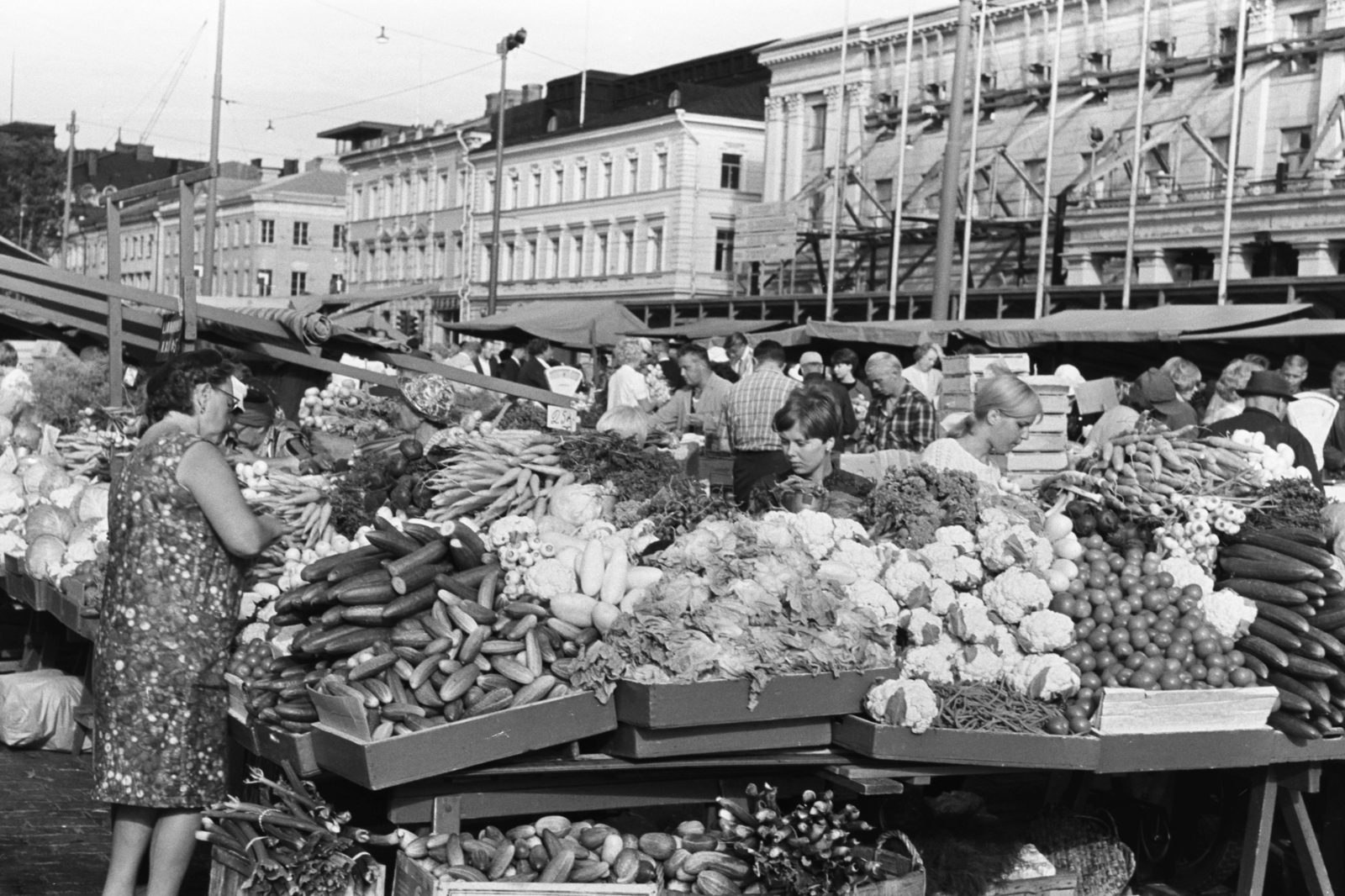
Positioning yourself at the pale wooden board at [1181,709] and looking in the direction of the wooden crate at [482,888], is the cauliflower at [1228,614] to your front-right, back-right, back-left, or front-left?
back-right

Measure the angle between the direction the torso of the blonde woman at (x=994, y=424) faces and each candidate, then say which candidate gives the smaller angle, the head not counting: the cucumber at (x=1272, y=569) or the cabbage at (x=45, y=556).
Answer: the cucumber

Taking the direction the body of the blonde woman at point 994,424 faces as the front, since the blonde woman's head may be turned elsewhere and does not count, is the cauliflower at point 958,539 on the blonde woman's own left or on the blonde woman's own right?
on the blonde woman's own right

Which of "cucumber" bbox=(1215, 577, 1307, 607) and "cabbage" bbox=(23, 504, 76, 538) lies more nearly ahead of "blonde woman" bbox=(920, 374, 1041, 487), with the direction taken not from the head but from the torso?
the cucumber

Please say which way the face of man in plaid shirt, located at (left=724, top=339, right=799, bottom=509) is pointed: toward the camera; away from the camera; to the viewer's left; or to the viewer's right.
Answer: away from the camera
